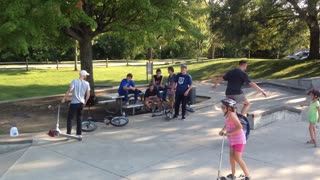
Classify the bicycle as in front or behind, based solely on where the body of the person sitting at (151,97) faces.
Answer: in front

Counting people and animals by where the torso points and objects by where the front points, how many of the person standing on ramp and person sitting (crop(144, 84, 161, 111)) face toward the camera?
1

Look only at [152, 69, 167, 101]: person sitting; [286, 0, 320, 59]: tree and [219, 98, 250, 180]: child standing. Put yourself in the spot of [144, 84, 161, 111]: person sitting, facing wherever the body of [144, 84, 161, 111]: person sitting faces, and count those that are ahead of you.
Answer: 1

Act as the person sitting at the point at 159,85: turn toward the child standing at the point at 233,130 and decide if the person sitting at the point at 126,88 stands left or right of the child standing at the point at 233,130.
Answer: right

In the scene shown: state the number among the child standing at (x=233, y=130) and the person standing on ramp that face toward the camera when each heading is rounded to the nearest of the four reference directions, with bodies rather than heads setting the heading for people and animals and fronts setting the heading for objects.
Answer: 0

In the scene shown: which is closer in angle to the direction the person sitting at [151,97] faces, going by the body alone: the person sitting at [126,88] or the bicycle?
the bicycle
